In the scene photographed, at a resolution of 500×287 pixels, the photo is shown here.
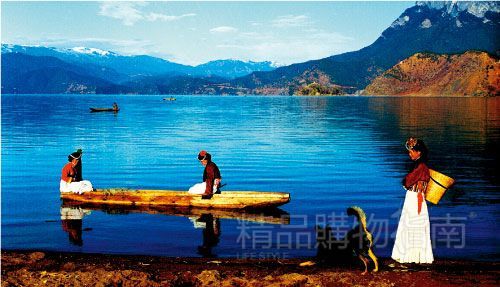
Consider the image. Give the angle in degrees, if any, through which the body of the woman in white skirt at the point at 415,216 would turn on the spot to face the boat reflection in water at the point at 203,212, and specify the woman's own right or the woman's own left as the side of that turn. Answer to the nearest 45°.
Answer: approximately 45° to the woman's own right

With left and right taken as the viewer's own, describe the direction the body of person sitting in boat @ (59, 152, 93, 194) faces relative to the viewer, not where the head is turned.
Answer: facing to the right of the viewer

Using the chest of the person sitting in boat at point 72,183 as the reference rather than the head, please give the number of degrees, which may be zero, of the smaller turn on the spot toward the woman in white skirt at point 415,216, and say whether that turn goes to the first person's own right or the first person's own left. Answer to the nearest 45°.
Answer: approximately 45° to the first person's own right

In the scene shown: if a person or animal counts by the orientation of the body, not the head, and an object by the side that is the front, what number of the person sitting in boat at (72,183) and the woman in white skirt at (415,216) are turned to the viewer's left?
1

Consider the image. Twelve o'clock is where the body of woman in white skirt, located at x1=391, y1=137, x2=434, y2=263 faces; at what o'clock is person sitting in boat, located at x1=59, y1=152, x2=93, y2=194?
The person sitting in boat is roughly at 1 o'clock from the woman in white skirt.

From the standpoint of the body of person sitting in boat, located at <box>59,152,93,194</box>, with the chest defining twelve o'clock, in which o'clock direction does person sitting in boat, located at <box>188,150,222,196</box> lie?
person sitting in boat, located at <box>188,150,222,196</box> is roughly at 1 o'clock from person sitting in boat, located at <box>59,152,93,194</box>.

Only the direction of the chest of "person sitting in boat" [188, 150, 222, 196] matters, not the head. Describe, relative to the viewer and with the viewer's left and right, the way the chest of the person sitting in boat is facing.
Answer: facing to the left of the viewer

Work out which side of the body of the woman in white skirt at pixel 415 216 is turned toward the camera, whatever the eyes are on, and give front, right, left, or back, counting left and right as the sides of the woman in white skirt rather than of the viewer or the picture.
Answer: left
